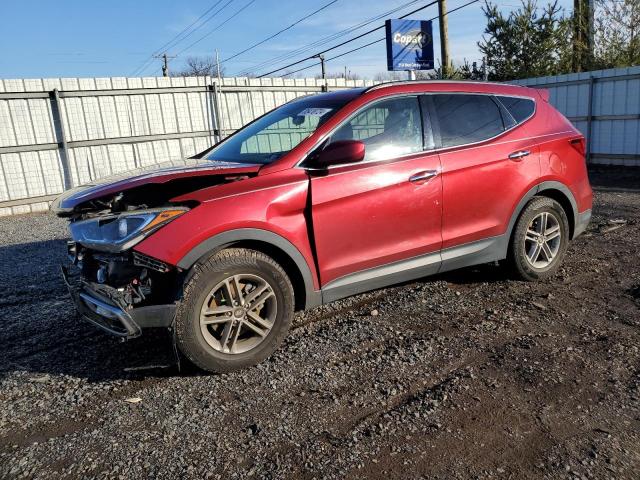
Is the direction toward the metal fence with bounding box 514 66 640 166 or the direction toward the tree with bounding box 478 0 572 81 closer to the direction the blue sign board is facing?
the metal fence

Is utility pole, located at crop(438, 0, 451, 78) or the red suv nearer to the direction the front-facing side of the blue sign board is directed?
the red suv

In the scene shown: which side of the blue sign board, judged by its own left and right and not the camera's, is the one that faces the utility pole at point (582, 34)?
left

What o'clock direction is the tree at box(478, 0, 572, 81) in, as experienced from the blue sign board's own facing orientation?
The tree is roughly at 9 o'clock from the blue sign board.

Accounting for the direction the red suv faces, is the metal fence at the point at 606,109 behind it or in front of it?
behind

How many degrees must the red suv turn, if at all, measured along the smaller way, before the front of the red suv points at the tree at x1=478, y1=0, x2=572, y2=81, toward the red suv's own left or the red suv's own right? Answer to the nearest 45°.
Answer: approximately 180°

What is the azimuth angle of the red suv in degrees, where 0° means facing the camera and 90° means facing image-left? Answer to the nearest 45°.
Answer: approximately 45°

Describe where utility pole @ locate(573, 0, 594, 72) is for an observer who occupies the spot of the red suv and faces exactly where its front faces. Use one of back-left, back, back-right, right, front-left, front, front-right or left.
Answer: back

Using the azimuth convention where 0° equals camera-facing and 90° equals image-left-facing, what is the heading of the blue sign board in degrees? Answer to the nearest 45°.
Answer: approximately 0°

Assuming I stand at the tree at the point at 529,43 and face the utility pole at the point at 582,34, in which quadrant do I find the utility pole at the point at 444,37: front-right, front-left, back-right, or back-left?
back-left
